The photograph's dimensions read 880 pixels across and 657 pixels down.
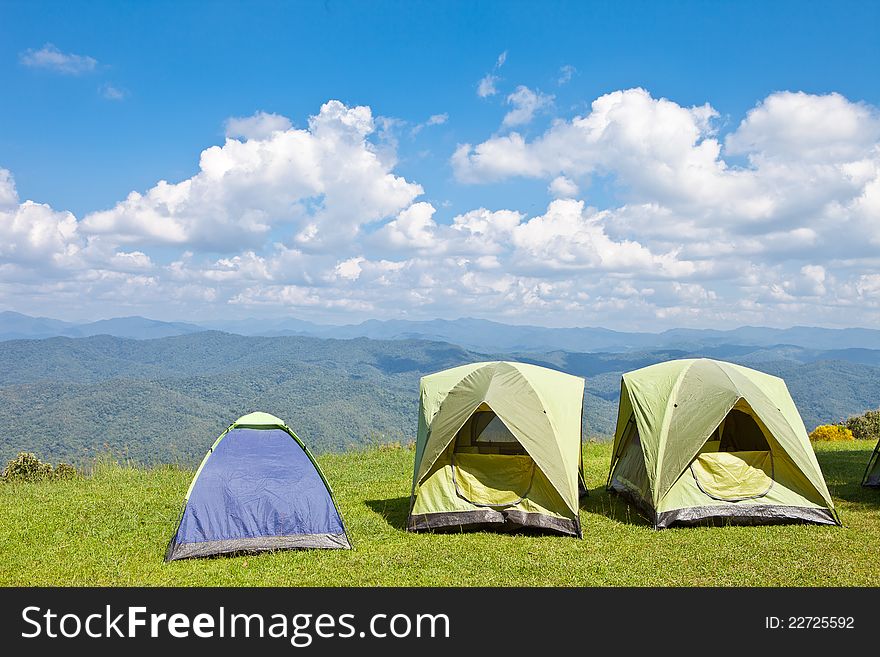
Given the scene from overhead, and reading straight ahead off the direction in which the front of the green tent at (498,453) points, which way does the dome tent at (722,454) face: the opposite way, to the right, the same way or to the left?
the same way

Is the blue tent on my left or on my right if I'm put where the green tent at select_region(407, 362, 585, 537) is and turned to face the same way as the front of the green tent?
on my right

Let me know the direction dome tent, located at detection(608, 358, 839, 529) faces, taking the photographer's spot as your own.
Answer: facing the viewer

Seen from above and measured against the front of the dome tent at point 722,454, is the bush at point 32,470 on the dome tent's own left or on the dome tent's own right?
on the dome tent's own right

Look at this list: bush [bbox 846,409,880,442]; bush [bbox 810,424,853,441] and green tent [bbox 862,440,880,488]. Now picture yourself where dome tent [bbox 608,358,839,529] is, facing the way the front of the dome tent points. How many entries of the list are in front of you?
0

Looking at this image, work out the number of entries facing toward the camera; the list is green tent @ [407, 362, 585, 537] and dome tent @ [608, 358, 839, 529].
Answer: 2

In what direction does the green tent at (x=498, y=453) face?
toward the camera

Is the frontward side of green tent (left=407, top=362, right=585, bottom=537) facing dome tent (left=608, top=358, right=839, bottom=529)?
no

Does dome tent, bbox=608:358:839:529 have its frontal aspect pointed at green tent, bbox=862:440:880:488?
no

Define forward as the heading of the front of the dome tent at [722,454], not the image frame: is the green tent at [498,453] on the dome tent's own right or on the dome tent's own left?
on the dome tent's own right

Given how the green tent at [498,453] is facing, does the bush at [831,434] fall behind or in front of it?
behind

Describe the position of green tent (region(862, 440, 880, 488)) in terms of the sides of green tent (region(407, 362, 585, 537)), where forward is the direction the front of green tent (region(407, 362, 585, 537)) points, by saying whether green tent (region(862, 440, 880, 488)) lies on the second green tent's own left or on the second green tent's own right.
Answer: on the second green tent's own left

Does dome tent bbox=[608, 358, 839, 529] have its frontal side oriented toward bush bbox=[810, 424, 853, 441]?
no

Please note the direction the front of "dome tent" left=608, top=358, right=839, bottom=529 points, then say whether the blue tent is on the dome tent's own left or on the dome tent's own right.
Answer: on the dome tent's own right
